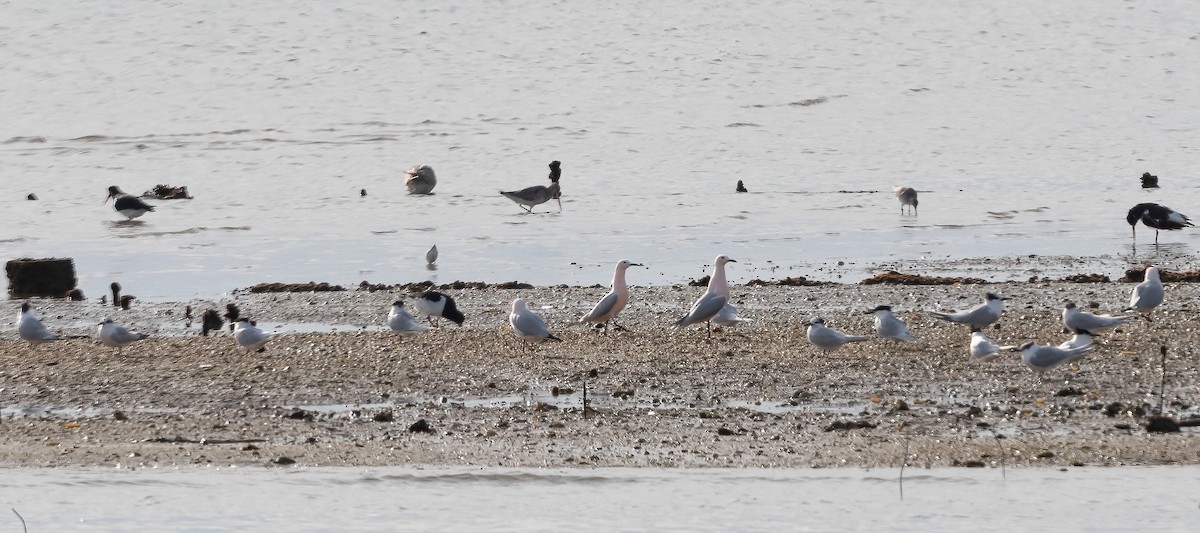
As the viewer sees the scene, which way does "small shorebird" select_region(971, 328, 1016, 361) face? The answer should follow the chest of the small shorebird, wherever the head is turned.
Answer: to the viewer's left

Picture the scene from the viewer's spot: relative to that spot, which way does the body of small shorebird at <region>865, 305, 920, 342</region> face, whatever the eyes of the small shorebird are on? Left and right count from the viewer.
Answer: facing to the left of the viewer

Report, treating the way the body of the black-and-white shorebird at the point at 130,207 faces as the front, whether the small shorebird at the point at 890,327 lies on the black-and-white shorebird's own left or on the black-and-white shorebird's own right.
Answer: on the black-and-white shorebird's own left

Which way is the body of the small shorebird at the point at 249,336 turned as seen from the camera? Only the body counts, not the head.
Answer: to the viewer's left

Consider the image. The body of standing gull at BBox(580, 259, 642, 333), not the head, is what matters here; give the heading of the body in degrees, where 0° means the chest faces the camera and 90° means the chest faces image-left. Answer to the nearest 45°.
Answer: approximately 270°

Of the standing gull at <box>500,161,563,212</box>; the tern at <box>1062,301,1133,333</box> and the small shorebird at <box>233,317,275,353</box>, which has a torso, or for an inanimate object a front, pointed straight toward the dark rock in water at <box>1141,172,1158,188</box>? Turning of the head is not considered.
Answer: the standing gull

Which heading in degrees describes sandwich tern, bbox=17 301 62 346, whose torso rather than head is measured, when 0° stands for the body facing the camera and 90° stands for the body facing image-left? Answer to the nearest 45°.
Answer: approximately 90°

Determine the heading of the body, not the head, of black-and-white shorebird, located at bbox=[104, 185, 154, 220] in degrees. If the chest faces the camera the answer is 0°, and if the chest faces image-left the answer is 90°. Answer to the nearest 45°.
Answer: approximately 90°

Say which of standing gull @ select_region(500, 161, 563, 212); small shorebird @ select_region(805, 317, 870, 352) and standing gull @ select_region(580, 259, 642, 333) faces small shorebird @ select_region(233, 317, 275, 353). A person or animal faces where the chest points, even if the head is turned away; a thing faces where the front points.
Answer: small shorebird @ select_region(805, 317, 870, 352)
